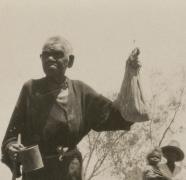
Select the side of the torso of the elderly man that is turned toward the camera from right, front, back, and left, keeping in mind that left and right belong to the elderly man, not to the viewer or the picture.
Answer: front
